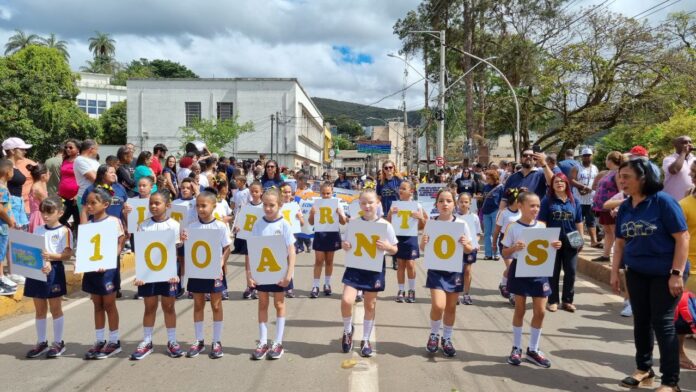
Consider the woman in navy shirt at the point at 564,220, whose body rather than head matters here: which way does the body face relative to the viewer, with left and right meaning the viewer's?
facing the viewer

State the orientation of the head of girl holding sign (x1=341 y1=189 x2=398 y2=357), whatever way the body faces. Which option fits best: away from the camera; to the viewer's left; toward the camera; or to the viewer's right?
toward the camera

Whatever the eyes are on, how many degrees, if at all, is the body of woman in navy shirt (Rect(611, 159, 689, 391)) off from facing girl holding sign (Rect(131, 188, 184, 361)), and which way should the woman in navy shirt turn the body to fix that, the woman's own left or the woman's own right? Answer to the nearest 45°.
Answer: approximately 45° to the woman's own right

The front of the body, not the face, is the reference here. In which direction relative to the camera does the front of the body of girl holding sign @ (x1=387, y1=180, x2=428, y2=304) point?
toward the camera

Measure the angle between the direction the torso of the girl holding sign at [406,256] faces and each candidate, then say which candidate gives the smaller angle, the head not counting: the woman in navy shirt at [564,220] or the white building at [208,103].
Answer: the woman in navy shirt

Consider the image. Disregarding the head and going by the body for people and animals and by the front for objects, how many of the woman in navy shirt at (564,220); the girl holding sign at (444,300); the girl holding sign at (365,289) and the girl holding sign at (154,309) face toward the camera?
4

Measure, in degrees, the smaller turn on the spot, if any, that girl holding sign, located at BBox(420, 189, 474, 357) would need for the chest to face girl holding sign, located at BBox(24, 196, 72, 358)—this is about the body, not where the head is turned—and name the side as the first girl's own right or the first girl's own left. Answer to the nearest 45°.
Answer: approximately 90° to the first girl's own right

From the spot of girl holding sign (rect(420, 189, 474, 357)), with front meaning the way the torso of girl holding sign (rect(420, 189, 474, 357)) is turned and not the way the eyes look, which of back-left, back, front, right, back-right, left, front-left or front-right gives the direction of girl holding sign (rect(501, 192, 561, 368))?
left

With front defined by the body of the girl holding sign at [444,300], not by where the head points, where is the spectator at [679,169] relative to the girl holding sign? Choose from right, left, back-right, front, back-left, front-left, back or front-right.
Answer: back-left

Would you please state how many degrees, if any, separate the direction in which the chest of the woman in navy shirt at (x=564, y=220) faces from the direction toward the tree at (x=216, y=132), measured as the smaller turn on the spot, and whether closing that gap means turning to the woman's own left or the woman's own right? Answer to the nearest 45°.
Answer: approximately 135° to the woman's own right

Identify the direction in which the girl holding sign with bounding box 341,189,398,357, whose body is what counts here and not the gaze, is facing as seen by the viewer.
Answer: toward the camera

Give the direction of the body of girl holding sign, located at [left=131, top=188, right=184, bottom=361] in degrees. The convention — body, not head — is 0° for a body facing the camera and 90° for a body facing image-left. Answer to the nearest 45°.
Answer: approximately 0°

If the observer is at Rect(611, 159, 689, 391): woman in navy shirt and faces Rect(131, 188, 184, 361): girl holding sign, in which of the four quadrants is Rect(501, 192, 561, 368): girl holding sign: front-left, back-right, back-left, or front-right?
front-right

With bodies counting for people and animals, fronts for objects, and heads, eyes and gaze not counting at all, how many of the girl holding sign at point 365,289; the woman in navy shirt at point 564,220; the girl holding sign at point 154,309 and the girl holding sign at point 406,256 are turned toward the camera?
4

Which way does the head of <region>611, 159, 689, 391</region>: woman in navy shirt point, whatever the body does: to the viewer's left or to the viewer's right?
to the viewer's left

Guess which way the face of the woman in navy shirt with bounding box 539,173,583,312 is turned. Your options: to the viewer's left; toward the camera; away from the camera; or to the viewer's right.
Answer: toward the camera

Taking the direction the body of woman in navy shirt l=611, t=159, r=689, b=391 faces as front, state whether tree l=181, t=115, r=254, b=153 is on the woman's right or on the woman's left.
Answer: on the woman's right

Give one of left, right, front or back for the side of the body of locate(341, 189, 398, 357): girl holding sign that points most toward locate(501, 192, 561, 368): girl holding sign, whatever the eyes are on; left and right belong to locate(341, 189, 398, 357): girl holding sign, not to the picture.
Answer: left

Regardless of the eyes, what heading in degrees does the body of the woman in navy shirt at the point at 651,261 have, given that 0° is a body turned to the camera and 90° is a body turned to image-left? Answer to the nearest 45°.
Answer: approximately 45°

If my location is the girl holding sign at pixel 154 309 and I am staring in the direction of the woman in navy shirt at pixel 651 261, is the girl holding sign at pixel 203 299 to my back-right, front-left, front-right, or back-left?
front-left

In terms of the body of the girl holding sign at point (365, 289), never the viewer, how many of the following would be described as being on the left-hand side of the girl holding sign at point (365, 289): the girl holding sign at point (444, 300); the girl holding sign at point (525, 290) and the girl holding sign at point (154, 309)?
2
